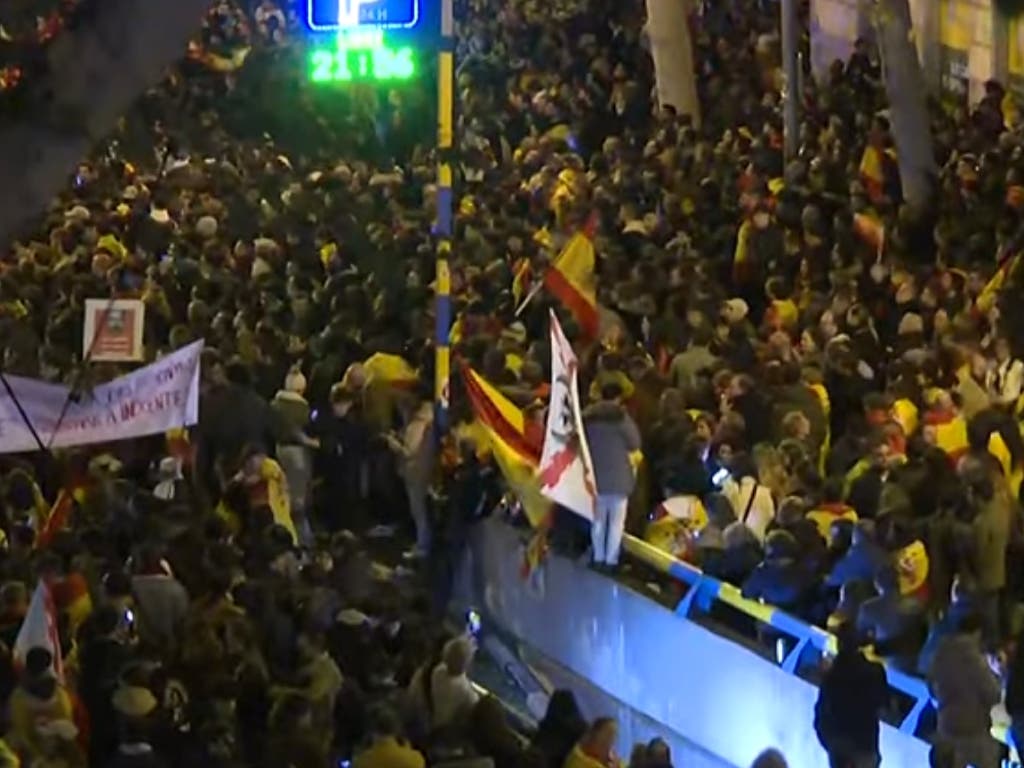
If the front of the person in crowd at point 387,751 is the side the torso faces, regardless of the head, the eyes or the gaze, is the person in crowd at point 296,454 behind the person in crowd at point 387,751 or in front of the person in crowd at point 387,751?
in front

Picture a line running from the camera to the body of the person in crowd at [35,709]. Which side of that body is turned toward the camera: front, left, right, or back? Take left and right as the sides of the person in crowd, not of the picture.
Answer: back

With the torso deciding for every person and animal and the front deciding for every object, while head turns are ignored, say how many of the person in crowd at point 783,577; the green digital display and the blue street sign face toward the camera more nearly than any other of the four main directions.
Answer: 2

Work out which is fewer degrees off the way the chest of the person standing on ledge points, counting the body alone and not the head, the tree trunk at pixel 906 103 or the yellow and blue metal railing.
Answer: the tree trunk

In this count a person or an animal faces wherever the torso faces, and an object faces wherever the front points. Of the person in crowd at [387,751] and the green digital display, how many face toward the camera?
1

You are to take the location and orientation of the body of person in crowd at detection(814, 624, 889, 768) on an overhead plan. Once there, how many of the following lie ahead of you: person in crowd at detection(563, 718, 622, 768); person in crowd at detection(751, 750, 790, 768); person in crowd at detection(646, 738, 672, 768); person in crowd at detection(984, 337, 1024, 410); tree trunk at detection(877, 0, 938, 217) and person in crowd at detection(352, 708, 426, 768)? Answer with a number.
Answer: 2

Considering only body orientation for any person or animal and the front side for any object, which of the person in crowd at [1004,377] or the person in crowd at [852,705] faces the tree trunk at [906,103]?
the person in crowd at [852,705]

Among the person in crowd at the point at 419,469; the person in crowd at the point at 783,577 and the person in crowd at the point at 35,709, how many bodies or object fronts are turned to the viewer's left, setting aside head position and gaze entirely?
1

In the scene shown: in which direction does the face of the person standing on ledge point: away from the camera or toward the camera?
away from the camera

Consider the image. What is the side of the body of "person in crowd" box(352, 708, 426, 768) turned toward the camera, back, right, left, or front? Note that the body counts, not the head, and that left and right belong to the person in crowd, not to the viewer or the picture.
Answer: back

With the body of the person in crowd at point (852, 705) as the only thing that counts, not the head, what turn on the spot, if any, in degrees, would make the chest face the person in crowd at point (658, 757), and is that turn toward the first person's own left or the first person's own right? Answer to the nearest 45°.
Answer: approximately 135° to the first person's own left
